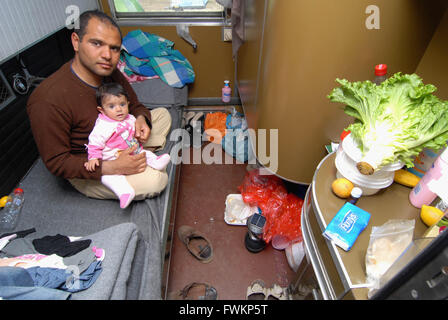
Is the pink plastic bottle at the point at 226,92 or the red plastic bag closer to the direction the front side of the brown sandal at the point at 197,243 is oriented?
the pink plastic bottle

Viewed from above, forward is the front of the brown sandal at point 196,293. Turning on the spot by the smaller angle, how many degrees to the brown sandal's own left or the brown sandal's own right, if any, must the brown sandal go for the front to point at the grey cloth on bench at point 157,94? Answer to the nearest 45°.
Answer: approximately 90° to the brown sandal's own right

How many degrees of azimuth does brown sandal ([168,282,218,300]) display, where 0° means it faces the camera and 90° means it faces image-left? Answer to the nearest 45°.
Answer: approximately 90°

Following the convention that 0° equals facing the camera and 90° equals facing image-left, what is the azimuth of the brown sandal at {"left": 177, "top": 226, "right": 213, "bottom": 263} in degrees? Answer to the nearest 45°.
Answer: approximately 135°

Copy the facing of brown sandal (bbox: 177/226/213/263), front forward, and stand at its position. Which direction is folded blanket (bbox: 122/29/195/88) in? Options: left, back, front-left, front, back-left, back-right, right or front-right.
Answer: front-right
